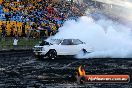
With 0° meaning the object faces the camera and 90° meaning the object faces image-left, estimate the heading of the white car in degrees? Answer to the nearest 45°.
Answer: approximately 45°

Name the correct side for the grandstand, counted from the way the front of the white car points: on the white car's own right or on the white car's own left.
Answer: on the white car's own right
